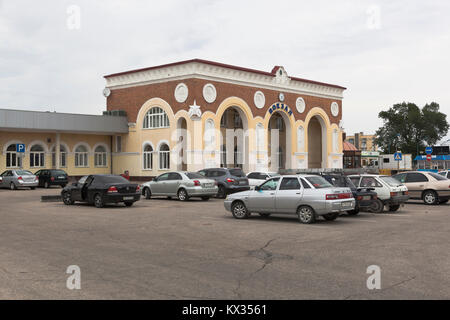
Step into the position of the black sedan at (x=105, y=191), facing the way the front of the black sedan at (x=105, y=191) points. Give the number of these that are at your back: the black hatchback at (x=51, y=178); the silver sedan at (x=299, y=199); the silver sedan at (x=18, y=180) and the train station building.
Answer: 1

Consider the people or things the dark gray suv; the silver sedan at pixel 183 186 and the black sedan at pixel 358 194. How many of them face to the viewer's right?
0

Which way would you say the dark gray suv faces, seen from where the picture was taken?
facing away from the viewer and to the left of the viewer

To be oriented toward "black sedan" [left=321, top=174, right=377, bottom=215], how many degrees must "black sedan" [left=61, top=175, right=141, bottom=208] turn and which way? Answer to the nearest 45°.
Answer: approximately 180°

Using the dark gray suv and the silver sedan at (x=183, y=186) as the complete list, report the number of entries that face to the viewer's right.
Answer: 0

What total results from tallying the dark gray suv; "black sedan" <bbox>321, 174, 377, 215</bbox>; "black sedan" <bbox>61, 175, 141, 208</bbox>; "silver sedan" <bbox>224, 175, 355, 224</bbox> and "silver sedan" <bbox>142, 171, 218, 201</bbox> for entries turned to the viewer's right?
0

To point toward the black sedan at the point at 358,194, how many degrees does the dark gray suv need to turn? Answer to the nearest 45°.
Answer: approximately 180°

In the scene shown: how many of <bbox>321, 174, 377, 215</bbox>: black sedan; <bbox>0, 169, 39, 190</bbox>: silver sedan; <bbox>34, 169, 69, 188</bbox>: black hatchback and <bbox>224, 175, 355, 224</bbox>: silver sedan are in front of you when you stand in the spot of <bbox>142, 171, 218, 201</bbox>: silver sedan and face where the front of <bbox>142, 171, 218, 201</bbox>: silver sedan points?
2

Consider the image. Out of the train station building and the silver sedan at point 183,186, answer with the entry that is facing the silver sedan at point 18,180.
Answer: the silver sedan at point 183,186

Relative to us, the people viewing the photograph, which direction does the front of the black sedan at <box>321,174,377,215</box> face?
facing away from the viewer and to the left of the viewer

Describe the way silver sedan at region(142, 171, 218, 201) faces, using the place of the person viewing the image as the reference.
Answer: facing away from the viewer and to the left of the viewer

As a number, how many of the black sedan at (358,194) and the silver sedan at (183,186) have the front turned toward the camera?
0

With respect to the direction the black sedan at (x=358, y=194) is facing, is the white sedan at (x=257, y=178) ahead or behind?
ahead

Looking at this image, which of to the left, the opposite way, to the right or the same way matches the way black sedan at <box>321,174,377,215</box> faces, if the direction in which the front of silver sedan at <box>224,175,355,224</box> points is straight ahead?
the same way

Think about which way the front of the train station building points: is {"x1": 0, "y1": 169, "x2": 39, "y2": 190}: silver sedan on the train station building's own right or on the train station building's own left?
on the train station building's own right

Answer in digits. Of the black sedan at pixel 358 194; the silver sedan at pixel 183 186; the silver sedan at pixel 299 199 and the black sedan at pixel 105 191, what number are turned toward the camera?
0

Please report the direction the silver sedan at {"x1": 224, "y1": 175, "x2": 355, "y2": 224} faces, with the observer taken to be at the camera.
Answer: facing away from the viewer and to the left of the viewer

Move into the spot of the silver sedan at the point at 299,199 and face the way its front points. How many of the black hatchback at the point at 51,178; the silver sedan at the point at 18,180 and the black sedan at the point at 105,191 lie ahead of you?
3

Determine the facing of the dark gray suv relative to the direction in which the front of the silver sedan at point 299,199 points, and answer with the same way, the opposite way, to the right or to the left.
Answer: the same way

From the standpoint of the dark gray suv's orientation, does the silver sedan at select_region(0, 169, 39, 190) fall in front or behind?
in front

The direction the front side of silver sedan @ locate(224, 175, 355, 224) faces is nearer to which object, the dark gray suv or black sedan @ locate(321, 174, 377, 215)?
the dark gray suv

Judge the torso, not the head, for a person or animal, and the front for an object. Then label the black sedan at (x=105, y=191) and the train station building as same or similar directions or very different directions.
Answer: very different directions
